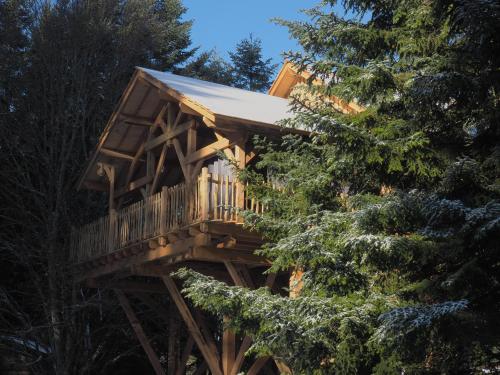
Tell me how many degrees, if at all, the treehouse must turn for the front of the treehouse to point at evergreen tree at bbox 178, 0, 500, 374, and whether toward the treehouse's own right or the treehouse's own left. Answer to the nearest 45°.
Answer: approximately 45° to the treehouse's own left

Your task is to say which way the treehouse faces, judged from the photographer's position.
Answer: facing the viewer and to the left of the viewer

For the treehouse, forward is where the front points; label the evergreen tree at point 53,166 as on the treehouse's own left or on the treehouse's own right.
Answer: on the treehouse's own right

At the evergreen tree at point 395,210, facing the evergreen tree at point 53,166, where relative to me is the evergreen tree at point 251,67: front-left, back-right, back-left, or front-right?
front-right

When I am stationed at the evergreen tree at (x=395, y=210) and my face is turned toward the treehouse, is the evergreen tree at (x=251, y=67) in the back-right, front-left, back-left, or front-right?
front-right

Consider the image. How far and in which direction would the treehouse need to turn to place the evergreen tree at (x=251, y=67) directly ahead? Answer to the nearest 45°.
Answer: approximately 135° to its right

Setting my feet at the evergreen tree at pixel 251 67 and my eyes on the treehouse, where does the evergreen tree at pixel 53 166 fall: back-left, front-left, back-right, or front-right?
front-right

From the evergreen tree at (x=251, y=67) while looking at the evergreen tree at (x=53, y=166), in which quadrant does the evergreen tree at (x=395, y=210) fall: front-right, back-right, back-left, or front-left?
front-left
